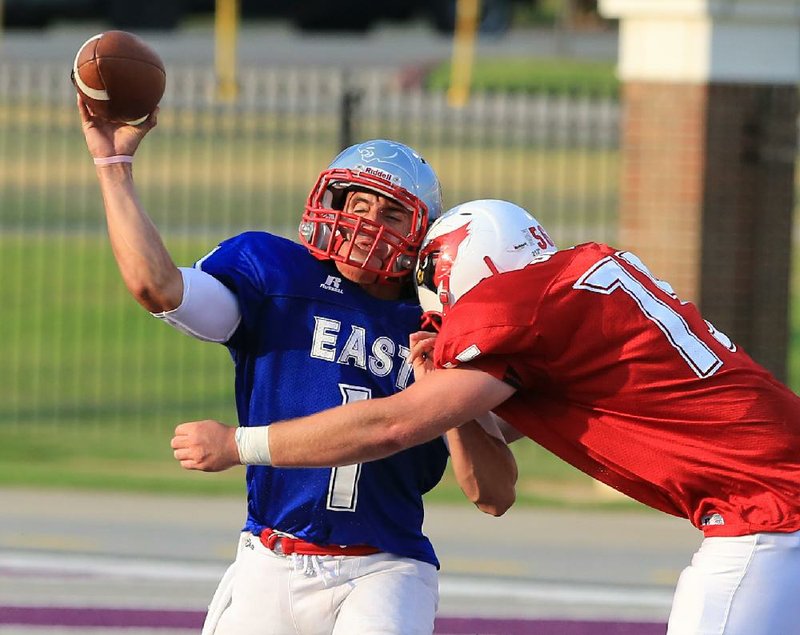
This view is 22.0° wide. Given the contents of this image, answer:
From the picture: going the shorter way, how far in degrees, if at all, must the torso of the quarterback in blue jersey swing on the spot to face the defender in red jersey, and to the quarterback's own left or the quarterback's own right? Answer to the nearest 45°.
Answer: approximately 45° to the quarterback's own left

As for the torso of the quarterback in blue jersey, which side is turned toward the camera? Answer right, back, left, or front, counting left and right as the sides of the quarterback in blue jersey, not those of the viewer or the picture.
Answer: front

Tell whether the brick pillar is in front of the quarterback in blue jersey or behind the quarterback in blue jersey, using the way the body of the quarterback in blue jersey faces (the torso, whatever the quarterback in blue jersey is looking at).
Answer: behind

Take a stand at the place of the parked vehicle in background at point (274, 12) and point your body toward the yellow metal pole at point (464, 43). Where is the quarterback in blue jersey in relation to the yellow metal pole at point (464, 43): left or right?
right

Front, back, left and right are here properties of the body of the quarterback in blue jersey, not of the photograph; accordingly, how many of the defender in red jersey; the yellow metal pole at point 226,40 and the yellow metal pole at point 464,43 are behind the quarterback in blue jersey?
2

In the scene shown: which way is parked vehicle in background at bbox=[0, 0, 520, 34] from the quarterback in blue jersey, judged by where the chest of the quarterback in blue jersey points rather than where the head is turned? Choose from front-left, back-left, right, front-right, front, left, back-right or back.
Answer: back

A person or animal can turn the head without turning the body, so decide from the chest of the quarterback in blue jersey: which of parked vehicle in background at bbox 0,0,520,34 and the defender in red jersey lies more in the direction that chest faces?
the defender in red jersey

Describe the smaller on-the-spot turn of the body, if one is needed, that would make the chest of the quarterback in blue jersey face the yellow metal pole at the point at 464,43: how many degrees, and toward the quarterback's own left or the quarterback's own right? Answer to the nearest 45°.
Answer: approximately 180°

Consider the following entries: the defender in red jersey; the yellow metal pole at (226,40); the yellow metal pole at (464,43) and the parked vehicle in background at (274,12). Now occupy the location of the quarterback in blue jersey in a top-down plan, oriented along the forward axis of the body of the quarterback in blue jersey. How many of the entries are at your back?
3

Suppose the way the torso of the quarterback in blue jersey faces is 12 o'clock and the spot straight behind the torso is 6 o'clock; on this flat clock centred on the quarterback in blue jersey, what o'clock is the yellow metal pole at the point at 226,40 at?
The yellow metal pole is roughly at 6 o'clock from the quarterback in blue jersey.
